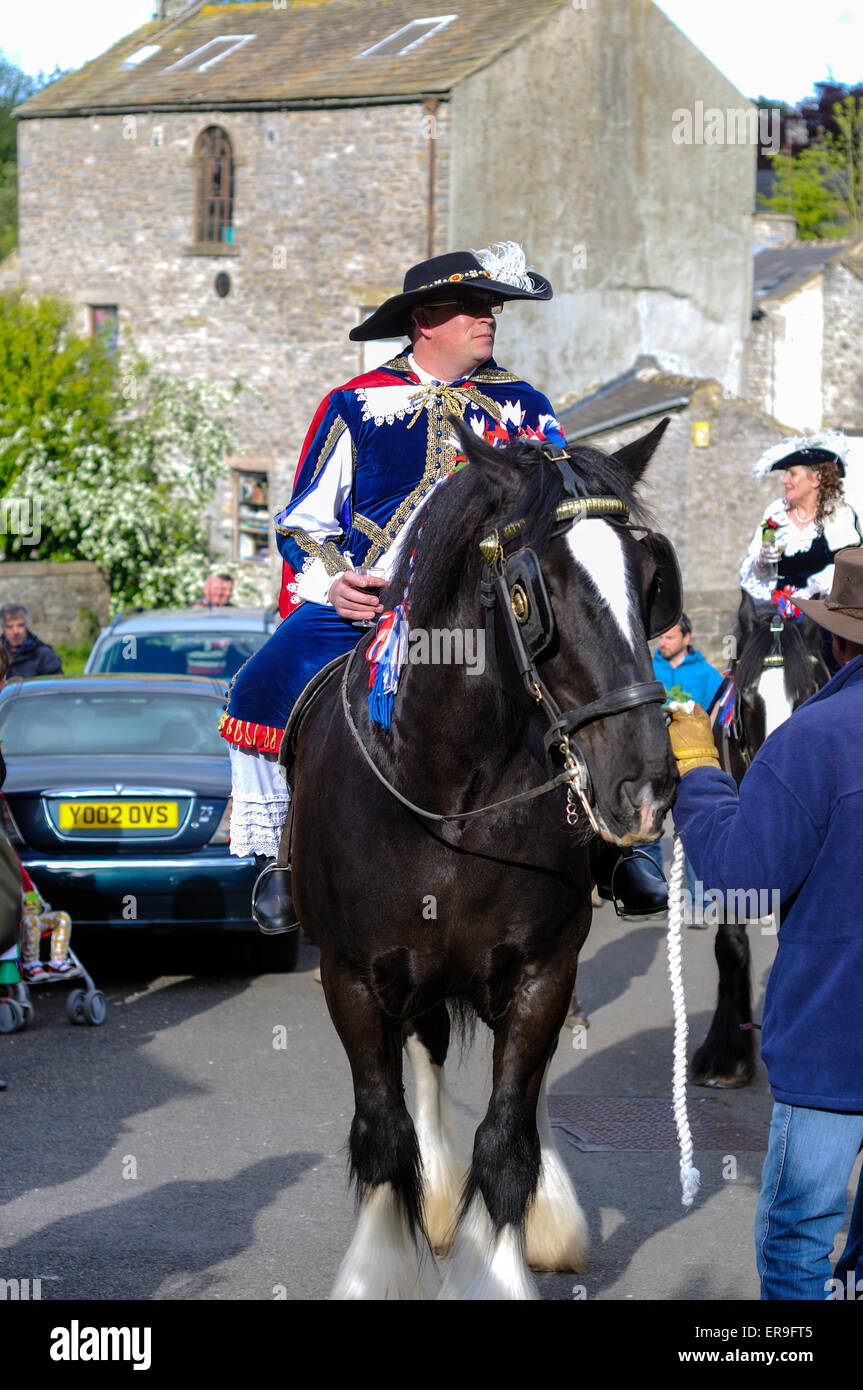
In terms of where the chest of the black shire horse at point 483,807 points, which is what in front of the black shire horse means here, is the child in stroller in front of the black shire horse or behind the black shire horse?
behind

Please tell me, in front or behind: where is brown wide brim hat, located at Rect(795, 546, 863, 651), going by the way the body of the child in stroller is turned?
in front

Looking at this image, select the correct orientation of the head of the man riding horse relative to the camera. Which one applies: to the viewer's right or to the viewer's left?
to the viewer's right

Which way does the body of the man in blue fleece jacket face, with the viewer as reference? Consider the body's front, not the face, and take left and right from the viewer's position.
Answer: facing away from the viewer and to the left of the viewer

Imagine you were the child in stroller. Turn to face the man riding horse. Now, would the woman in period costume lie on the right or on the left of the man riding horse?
left

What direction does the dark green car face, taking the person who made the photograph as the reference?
facing away from the viewer

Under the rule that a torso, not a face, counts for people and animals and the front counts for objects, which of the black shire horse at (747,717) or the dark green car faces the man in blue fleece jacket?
the black shire horse

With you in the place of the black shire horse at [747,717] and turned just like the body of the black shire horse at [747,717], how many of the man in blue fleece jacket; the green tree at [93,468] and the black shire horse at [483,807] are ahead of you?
2

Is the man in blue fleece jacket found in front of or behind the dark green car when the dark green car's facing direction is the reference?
behind

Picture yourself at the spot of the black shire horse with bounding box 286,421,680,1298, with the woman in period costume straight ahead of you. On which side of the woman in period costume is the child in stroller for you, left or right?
left

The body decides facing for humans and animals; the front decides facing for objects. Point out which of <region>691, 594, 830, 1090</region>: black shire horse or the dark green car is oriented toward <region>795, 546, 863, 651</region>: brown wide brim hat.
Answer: the black shire horse

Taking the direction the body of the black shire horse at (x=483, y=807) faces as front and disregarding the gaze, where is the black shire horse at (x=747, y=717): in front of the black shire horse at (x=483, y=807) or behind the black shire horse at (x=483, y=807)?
behind

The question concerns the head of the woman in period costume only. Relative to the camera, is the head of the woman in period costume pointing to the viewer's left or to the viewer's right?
to the viewer's left
